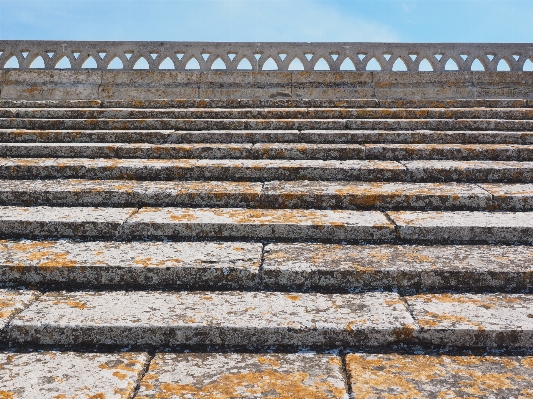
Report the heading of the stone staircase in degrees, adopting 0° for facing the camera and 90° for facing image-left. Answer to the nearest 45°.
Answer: approximately 0°

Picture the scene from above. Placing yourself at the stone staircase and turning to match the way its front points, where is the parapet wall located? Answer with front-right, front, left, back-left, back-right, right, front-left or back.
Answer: back
